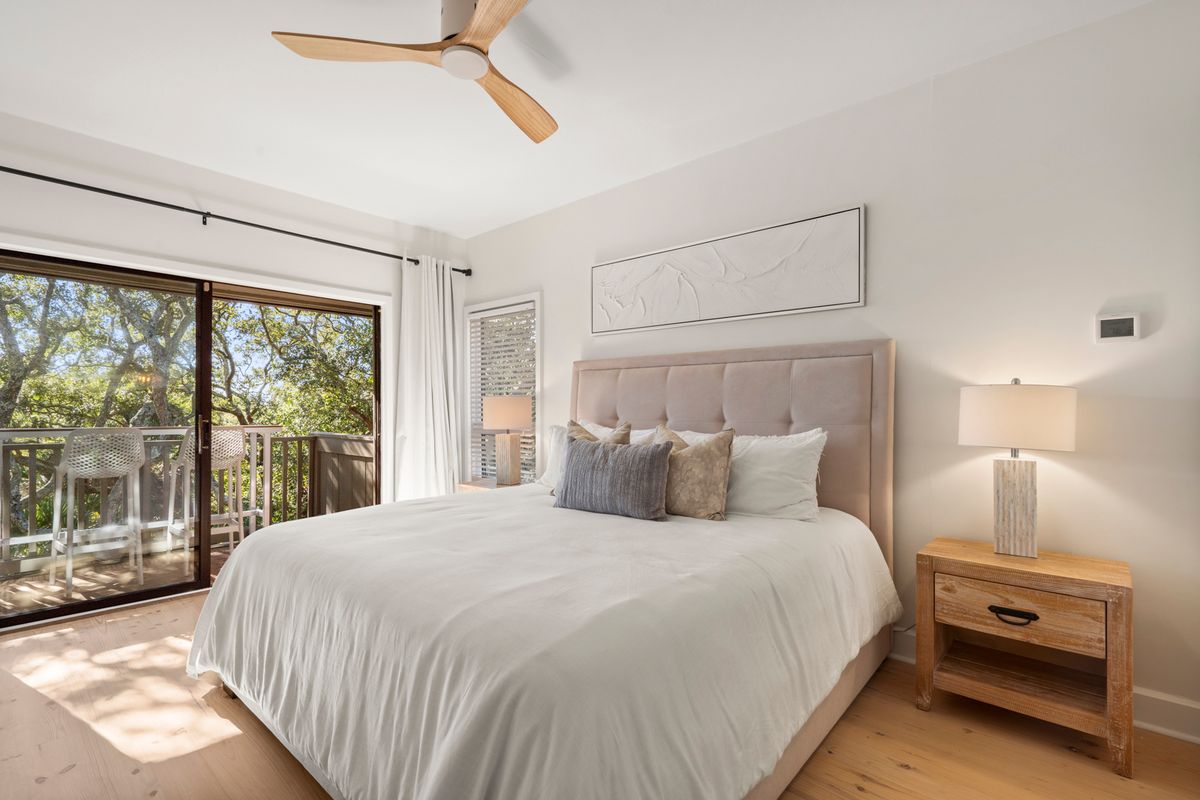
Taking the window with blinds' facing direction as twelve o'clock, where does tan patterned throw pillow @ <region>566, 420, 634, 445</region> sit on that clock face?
The tan patterned throw pillow is roughly at 10 o'clock from the window with blinds.

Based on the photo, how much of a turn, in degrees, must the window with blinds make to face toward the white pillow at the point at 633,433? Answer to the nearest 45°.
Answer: approximately 90° to its left

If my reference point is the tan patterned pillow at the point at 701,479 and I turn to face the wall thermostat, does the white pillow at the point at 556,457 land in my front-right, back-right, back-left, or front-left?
back-left

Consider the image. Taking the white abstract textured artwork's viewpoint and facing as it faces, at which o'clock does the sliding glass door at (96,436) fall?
The sliding glass door is roughly at 1 o'clock from the white abstract textured artwork.

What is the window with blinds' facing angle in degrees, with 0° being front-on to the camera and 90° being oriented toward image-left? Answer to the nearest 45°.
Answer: approximately 45°

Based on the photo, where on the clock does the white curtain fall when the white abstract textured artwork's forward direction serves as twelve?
The white curtain is roughly at 2 o'clock from the white abstract textured artwork.

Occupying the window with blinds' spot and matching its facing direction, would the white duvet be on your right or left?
on your left

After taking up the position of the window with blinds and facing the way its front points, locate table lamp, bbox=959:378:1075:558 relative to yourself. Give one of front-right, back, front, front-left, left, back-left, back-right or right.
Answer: left

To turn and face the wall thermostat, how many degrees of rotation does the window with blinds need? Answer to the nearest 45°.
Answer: approximately 90° to its left

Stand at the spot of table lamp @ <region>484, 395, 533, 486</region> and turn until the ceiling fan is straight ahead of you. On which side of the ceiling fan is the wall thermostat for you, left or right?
left

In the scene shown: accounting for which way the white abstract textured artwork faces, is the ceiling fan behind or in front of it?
in front

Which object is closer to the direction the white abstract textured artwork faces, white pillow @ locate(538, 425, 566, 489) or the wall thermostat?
the white pillow
